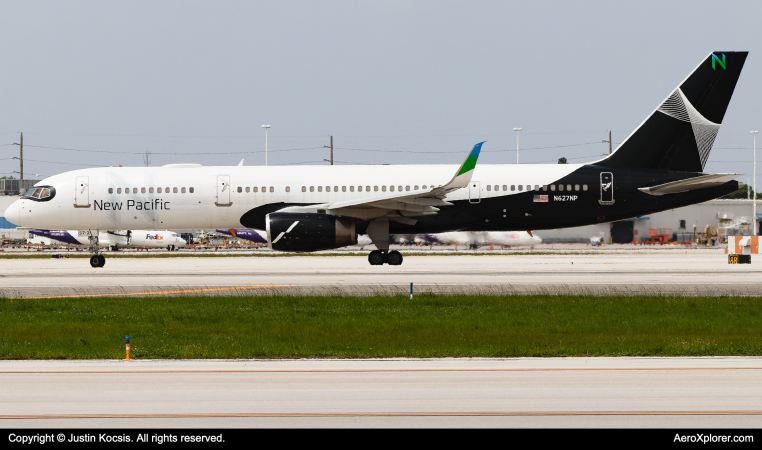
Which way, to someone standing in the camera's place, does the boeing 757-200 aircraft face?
facing to the left of the viewer
